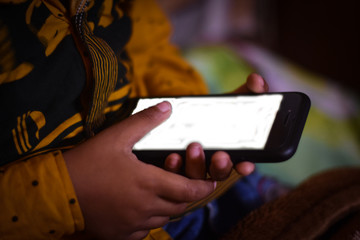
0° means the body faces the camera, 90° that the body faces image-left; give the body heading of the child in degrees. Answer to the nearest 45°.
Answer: approximately 315°
